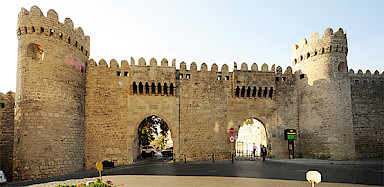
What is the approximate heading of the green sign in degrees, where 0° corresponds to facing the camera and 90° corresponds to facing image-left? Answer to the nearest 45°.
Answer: approximately 0°
